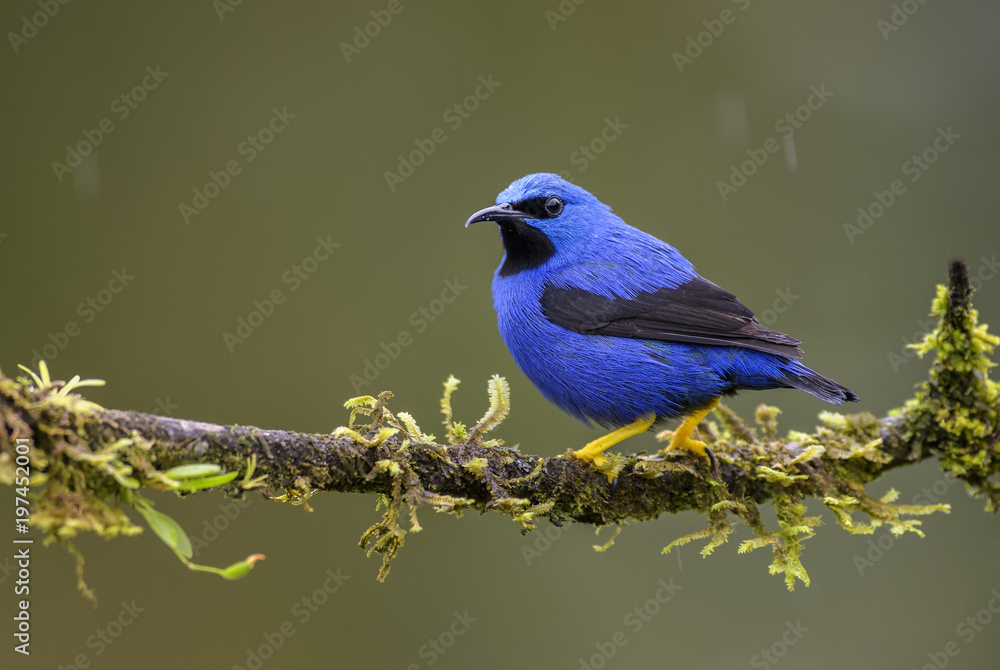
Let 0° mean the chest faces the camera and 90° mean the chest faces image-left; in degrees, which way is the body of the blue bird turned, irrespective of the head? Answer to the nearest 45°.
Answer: approximately 90°
